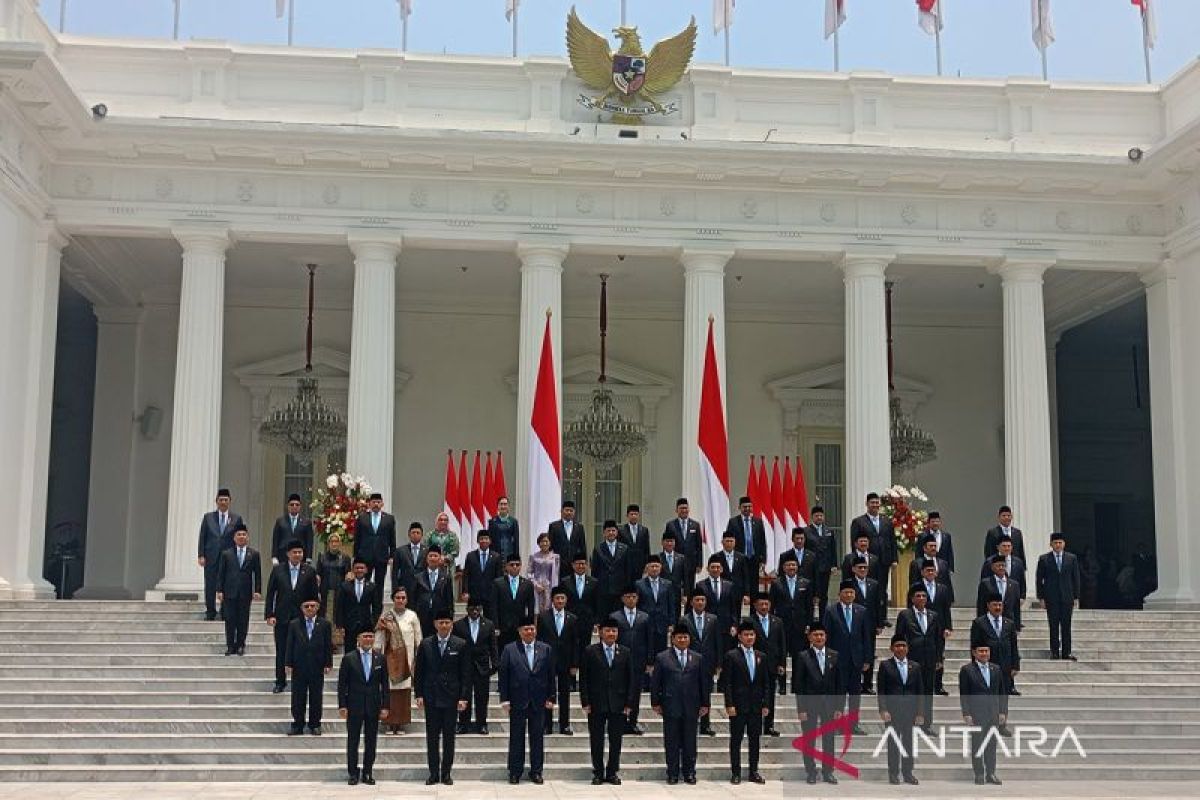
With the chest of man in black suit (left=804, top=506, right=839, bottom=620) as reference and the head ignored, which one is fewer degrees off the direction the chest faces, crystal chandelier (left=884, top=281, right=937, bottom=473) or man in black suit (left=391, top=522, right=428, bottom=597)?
the man in black suit

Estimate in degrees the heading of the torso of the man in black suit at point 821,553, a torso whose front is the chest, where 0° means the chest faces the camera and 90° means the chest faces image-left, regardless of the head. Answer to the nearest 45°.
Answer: approximately 0°

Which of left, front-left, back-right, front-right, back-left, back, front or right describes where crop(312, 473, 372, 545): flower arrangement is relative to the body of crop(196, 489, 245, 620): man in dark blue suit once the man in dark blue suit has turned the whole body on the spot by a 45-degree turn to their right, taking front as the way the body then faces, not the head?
back

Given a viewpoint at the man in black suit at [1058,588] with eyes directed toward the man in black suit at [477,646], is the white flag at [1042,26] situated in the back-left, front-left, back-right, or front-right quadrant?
back-right

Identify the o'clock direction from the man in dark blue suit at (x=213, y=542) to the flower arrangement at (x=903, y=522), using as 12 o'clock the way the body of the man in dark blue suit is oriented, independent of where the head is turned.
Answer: The flower arrangement is roughly at 9 o'clock from the man in dark blue suit.

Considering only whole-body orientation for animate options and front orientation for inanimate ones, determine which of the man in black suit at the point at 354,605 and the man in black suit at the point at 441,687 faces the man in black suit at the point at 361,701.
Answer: the man in black suit at the point at 354,605

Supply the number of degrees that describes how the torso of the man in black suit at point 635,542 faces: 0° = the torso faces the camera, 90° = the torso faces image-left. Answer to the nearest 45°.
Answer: approximately 0°

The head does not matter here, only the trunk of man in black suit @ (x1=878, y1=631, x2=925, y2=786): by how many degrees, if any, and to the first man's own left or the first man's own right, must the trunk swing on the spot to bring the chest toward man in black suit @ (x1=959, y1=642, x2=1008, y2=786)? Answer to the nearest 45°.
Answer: approximately 90° to the first man's own left

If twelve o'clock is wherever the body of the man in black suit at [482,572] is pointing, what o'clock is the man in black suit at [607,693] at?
the man in black suit at [607,693] is roughly at 11 o'clock from the man in black suit at [482,572].

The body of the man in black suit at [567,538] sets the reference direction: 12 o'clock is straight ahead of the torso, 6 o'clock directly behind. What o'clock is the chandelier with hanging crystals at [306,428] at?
The chandelier with hanging crystals is roughly at 5 o'clock from the man in black suit.

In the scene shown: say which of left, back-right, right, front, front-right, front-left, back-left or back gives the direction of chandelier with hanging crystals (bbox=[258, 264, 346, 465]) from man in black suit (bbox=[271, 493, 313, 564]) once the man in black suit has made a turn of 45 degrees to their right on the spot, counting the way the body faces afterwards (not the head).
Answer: back-right
